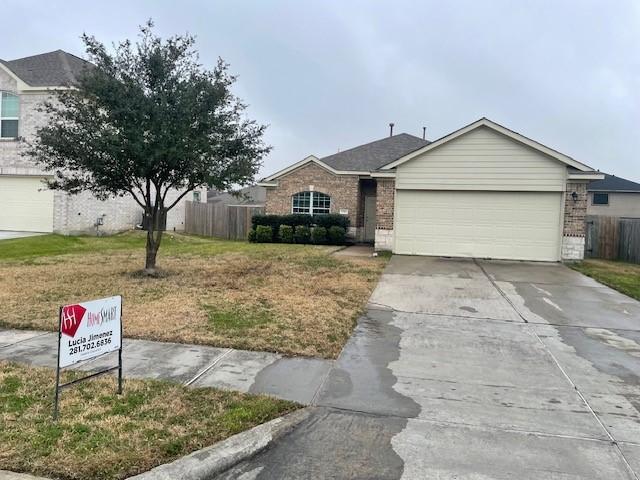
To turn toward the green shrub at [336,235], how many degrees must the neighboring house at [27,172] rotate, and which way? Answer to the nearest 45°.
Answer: approximately 90° to its left

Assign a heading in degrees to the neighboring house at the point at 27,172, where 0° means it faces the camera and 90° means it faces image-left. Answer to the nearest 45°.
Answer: approximately 0°

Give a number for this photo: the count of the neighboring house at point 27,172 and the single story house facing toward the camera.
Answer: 2

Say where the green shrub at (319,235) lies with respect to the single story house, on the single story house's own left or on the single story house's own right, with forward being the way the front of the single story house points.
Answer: on the single story house's own right

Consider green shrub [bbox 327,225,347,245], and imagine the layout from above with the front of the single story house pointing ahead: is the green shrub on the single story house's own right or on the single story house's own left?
on the single story house's own right

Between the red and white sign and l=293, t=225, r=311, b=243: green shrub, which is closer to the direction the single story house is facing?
the red and white sign

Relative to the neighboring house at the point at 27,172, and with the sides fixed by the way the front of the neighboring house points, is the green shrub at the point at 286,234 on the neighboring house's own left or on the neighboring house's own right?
on the neighboring house's own left

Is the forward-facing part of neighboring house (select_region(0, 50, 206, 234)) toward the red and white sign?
yes

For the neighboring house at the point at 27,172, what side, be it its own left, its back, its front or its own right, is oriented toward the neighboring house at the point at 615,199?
left

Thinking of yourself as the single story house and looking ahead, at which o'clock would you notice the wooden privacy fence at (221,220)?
The wooden privacy fence is roughly at 4 o'clock from the single story house.

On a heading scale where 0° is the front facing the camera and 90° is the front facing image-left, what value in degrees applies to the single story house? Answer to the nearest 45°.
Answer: approximately 0°

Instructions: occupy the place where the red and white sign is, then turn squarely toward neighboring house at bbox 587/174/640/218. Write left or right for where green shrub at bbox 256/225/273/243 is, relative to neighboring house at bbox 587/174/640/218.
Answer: left

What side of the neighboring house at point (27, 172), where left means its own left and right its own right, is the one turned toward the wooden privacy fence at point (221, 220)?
left
